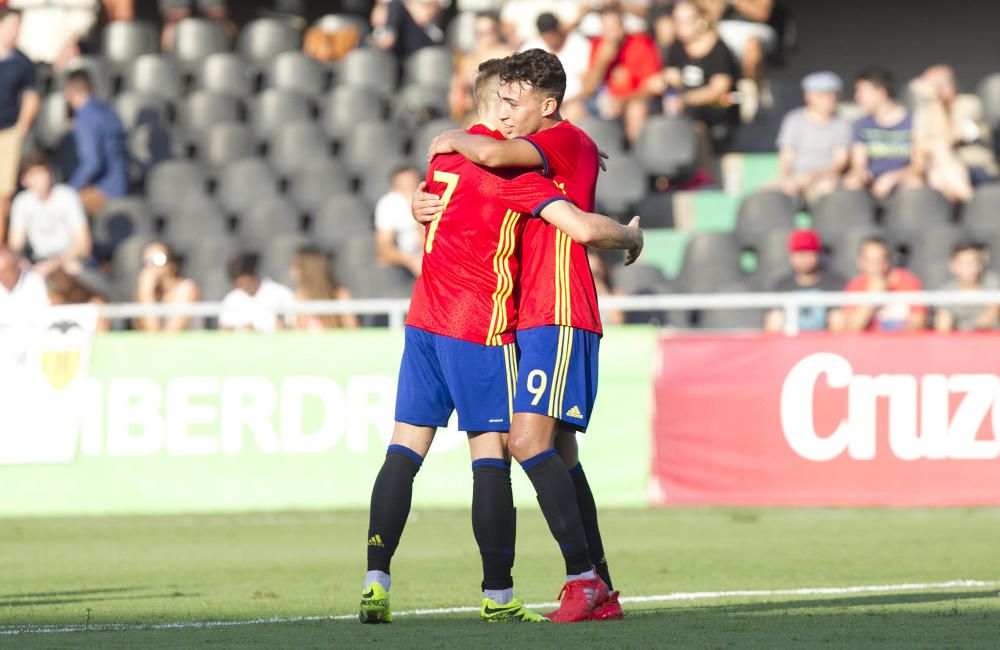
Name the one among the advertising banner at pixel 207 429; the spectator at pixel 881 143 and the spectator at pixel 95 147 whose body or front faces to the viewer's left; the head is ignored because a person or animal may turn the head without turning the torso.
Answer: the spectator at pixel 95 147

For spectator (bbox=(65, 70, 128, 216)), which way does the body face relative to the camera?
to the viewer's left

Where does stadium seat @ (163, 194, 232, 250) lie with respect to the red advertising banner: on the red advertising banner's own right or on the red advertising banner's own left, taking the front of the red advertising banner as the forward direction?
on the red advertising banner's own right

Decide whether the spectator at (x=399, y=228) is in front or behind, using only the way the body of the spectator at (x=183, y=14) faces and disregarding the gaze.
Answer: in front

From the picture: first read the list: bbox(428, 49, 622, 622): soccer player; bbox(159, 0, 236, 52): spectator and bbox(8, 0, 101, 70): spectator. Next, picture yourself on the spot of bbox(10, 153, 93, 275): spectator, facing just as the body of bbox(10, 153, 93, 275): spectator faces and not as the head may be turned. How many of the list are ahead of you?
1

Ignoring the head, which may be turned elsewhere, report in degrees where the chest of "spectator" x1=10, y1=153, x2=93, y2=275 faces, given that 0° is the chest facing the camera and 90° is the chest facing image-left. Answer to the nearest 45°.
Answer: approximately 0°

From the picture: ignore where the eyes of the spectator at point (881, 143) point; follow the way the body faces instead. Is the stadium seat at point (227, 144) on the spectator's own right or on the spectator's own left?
on the spectator's own right

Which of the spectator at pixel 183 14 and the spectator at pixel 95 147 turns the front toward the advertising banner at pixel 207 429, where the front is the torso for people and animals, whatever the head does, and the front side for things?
the spectator at pixel 183 14

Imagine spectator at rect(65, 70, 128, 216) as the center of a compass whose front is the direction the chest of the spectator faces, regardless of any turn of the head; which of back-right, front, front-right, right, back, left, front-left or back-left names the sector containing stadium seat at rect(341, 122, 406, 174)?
back
